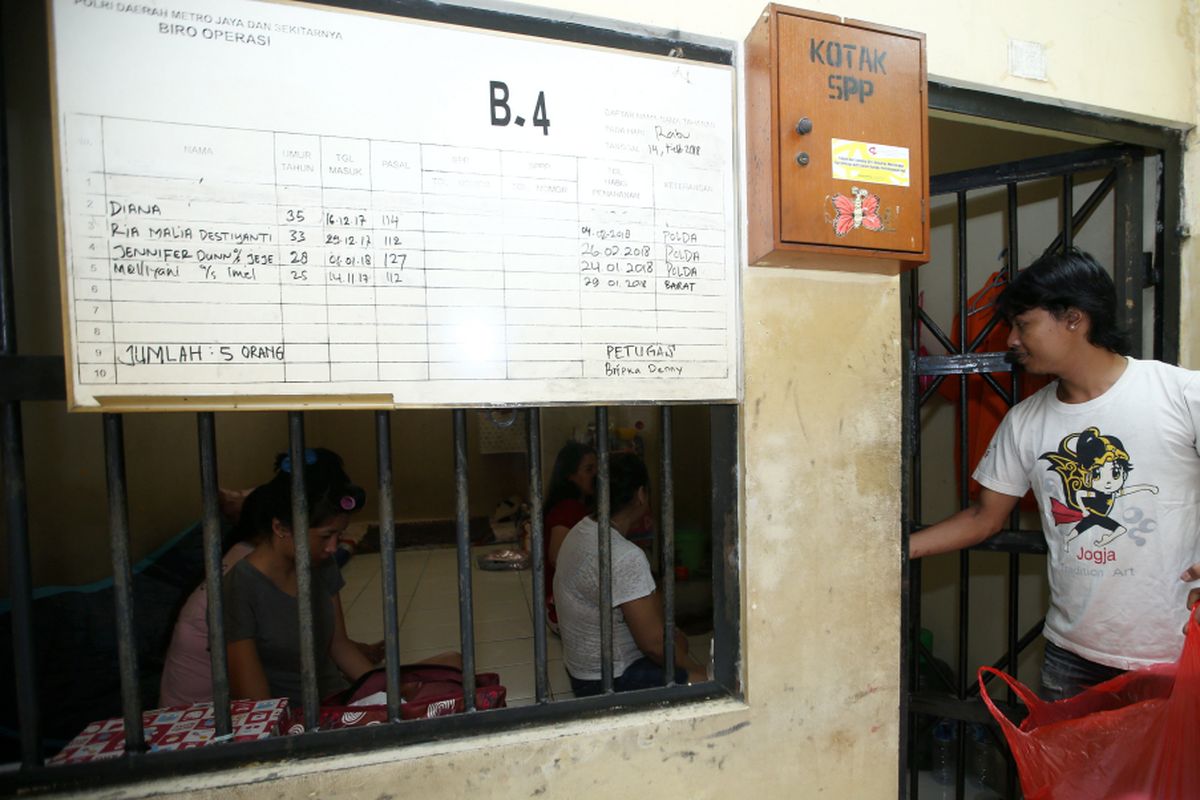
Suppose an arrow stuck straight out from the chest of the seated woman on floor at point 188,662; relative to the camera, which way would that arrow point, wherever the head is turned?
to the viewer's right

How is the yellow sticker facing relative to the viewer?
toward the camera

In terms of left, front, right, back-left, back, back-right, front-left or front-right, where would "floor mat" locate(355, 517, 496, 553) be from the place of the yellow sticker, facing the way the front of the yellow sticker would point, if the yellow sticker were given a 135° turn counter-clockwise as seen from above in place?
left

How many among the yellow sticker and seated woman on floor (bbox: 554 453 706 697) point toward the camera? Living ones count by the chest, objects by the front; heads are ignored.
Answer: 1

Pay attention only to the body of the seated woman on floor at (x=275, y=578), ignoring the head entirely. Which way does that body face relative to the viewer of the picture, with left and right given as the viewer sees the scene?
facing the viewer and to the right of the viewer

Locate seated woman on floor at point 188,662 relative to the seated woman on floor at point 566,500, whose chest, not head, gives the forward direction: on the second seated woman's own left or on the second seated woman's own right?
on the second seated woman's own right

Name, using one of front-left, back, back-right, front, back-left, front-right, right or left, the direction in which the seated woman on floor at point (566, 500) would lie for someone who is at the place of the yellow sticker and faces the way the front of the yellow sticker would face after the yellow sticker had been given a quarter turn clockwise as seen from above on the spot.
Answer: front-right
